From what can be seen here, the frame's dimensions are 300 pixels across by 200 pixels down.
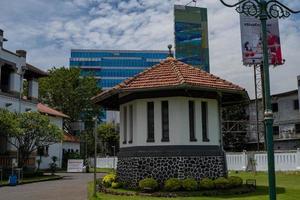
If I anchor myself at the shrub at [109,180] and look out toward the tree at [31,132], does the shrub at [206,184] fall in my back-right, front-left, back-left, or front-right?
back-right

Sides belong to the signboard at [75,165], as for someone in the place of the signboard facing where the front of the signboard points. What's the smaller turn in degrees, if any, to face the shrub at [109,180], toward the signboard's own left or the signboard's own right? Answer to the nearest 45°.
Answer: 0° — it already faces it

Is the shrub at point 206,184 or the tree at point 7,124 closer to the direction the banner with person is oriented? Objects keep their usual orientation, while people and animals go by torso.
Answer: the shrub

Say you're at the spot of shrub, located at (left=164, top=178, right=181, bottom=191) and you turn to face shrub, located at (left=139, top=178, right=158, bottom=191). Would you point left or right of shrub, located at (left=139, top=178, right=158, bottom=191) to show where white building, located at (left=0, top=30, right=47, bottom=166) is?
right

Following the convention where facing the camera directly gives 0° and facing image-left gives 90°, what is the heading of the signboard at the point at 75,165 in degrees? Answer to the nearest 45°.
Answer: approximately 0°
